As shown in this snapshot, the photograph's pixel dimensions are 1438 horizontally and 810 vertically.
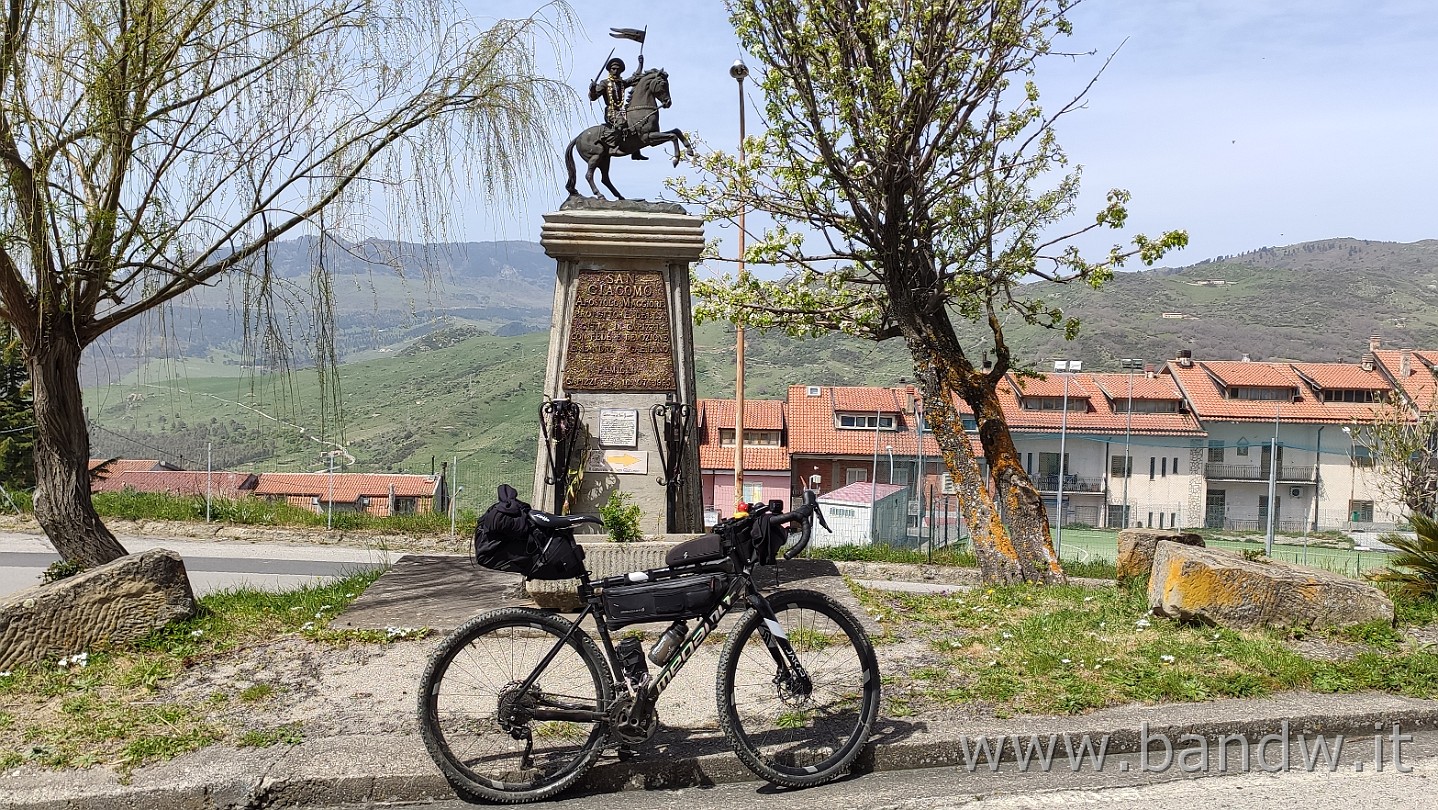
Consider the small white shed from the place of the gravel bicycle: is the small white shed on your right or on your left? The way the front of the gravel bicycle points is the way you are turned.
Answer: on your left

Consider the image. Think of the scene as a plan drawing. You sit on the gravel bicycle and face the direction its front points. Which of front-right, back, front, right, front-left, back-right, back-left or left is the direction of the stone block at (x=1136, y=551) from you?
front-left

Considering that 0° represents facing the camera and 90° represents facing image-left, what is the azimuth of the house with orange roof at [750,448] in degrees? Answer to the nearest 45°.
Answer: approximately 0°

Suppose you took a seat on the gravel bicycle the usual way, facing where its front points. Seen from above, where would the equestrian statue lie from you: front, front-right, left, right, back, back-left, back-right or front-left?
left

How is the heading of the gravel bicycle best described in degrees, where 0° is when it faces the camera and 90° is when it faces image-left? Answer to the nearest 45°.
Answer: approximately 270°

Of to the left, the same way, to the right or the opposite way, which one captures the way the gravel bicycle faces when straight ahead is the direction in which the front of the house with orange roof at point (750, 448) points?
to the left

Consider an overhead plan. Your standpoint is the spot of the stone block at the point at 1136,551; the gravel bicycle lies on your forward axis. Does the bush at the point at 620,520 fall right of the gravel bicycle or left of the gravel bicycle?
right

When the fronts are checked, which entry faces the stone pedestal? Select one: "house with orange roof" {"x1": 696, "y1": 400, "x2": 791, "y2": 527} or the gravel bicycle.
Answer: the house with orange roof

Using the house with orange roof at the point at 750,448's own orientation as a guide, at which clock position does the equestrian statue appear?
The equestrian statue is roughly at 12 o'clock from the house with orange roof.

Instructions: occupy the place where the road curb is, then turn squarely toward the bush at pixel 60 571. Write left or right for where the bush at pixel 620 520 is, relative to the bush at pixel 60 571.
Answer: right

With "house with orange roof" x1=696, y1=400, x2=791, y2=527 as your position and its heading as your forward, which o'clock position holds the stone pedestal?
The stone pedestal is roughly at 12 o'clock from the house with orange roof.

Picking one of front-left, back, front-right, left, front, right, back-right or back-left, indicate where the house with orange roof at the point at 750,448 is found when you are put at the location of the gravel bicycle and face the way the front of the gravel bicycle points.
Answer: left

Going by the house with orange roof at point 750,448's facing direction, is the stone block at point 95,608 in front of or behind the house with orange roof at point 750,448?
in front

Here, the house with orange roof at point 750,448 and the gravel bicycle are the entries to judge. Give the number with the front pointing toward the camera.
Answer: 1

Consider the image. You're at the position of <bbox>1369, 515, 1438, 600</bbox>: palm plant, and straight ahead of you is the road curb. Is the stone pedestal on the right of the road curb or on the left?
right
